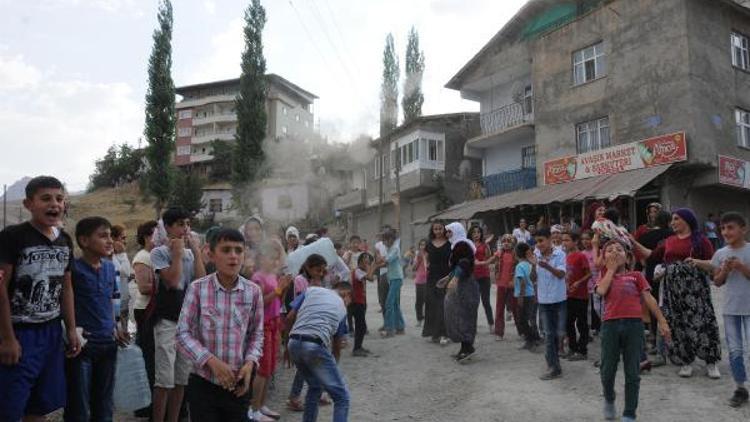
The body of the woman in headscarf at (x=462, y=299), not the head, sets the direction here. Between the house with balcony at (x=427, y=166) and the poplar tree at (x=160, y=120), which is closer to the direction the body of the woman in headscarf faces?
the poplar tree

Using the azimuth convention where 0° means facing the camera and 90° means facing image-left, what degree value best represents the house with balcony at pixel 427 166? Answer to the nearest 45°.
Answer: approximately 45°

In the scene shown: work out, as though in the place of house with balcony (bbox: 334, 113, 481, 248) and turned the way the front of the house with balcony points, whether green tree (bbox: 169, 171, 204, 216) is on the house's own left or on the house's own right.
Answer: on the house's own right

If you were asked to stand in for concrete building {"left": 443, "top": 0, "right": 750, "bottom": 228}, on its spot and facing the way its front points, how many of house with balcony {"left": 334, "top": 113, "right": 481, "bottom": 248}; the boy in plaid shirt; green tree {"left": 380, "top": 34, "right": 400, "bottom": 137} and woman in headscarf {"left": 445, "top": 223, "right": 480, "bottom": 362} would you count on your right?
2

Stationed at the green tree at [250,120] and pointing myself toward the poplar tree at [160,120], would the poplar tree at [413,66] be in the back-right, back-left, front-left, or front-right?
back-right

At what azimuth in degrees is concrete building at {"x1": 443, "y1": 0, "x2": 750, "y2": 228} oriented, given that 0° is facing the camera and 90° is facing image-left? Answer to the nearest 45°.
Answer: approximately 45°
